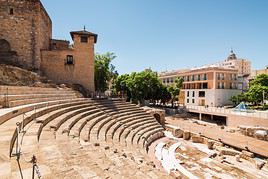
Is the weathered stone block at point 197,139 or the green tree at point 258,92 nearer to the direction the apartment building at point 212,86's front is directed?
the weathered stone block

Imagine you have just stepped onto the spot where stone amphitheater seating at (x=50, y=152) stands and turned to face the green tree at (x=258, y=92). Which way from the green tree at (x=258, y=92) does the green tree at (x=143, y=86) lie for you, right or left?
left

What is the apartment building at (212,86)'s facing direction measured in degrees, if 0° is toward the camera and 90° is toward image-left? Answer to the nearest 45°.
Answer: approximately 45°

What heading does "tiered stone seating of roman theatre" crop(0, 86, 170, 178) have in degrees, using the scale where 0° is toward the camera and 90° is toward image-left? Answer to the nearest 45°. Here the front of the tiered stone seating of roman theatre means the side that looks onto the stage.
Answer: approximately 315°

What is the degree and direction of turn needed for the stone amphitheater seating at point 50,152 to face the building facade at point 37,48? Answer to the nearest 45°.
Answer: approximately 135° to its left

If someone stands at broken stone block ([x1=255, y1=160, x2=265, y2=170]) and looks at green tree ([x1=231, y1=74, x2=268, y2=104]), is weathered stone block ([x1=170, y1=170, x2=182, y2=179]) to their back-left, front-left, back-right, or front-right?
back-left

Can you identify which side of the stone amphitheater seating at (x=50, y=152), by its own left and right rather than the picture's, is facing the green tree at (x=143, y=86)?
left
